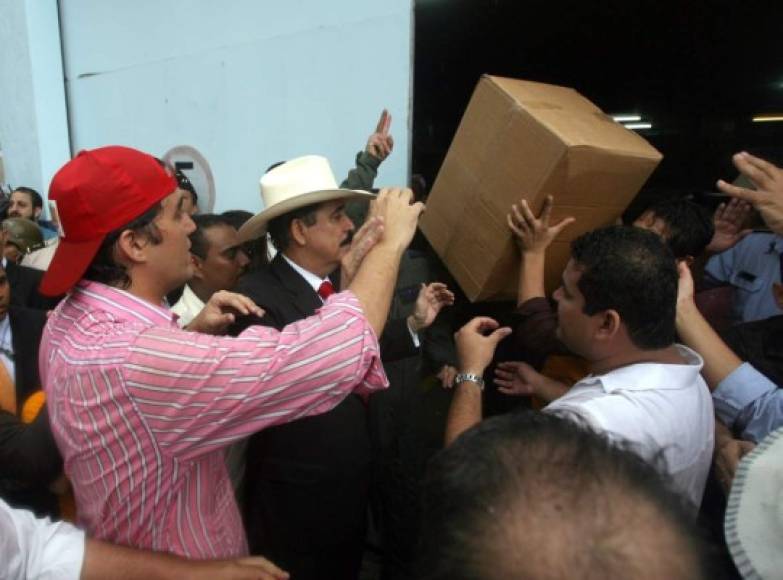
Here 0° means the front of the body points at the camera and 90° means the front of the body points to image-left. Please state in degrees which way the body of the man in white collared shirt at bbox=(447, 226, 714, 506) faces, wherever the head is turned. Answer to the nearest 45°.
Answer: approximately 90°

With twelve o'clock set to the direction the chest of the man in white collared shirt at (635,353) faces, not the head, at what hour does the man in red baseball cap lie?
The man in red baseball cap is roughly at 11 o'clock from the man in white collared shirt.

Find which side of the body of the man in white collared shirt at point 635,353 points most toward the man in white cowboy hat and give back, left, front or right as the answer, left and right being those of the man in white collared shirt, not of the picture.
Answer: front

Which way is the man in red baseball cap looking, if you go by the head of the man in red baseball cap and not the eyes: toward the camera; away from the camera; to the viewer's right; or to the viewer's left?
to the viewer's right

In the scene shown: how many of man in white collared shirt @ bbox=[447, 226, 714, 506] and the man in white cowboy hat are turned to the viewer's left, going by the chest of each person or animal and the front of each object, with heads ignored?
1

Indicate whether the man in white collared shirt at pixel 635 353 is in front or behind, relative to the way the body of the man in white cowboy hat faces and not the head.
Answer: in front

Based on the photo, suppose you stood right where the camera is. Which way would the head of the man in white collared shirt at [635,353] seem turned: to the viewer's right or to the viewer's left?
to the viewer's left

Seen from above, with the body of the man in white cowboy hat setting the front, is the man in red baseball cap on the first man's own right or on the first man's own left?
on the first man's own right

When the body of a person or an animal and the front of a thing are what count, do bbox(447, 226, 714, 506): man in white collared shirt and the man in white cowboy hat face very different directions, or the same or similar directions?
very different directions
